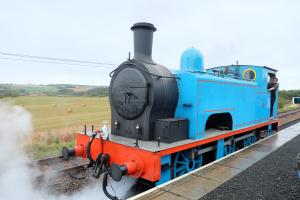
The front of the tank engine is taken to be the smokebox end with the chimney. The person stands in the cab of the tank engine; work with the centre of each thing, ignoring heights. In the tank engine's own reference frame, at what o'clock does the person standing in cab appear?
The person standing in cab is roughly at 6 o'clock from the tank engine.

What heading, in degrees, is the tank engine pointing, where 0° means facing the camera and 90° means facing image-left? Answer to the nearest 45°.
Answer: approximately 45°
